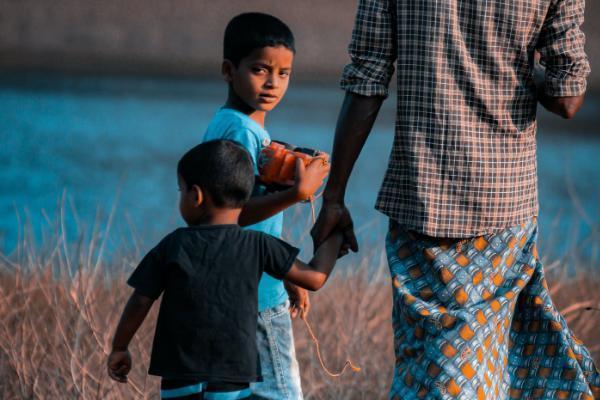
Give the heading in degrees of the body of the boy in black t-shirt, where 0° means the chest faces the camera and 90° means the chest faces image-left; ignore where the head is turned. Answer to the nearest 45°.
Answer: approximately 180°

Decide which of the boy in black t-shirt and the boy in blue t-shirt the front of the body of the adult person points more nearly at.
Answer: the boy in blue t-shirt

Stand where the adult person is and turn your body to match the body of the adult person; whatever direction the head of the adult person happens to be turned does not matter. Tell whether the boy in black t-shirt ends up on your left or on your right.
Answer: on your left

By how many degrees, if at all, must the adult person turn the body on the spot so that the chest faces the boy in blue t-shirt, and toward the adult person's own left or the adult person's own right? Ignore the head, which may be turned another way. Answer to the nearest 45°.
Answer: approximately 90° to the adult person's own left

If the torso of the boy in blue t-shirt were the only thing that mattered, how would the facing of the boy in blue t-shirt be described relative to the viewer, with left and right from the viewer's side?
facing to the right of the viewer

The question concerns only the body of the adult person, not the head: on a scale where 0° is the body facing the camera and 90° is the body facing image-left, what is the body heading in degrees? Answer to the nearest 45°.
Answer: approximately 180°

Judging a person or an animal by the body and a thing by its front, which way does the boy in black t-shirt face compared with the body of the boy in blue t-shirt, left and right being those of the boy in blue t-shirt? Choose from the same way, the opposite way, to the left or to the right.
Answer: to the left

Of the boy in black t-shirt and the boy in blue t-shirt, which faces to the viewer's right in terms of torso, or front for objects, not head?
the boy in blue t-shirt

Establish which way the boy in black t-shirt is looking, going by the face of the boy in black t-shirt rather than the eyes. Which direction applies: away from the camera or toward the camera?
away from the camera
